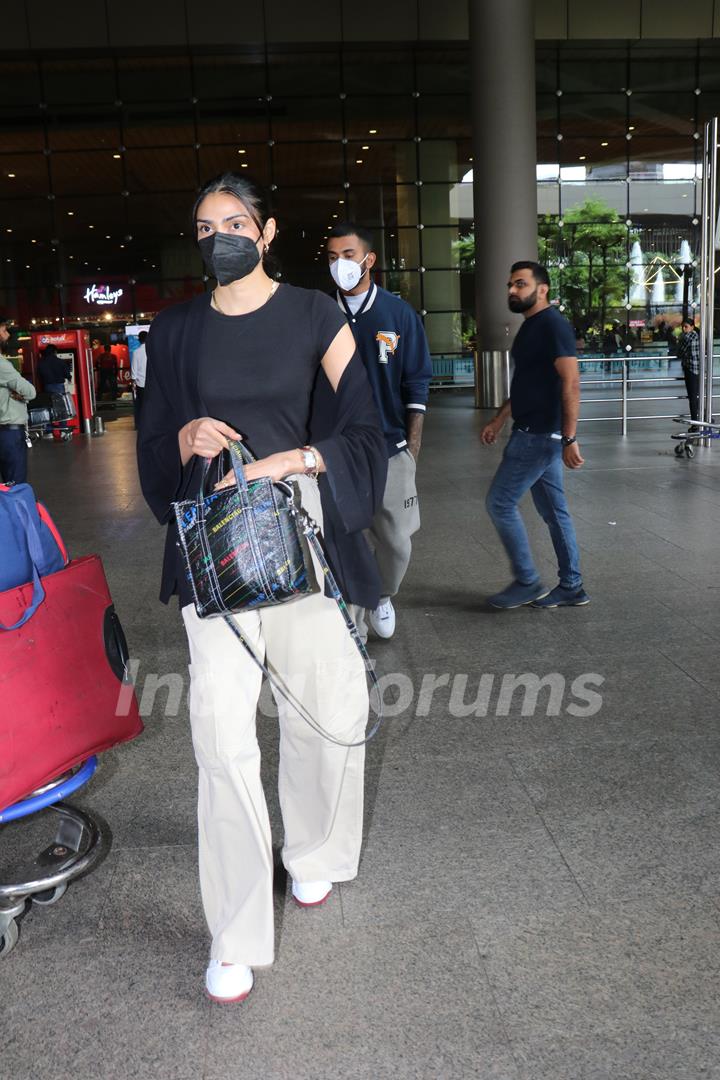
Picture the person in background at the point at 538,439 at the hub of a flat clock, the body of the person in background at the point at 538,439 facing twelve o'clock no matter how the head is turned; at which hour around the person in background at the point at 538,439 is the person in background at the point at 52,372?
the person in background at the point at 52,372 is roughly at 2 o'clock from the person in background at the point at 538,439.

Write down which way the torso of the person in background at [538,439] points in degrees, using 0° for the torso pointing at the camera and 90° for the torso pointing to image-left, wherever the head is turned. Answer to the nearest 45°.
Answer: approximately 90°

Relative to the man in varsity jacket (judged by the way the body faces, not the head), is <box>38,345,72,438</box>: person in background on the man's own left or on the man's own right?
on the man's own right

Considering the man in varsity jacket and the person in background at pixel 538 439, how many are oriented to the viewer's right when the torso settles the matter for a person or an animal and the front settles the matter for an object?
0

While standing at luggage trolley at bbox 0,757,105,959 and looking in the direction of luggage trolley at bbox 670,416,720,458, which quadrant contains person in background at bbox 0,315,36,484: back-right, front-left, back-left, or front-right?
front-left

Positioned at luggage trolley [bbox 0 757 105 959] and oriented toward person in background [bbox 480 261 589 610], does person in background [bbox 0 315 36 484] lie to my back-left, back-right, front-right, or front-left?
front-left

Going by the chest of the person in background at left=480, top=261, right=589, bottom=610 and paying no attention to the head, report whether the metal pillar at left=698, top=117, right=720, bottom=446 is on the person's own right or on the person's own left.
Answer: on the person's own right

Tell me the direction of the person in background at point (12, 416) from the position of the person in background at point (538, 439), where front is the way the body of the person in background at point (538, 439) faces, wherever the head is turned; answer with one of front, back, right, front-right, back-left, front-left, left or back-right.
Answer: front-right

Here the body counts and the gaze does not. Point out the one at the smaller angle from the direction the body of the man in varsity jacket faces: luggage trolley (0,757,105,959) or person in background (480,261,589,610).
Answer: the luggage trolley

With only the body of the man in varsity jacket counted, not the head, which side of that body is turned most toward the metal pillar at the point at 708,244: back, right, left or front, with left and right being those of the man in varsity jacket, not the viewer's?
back
